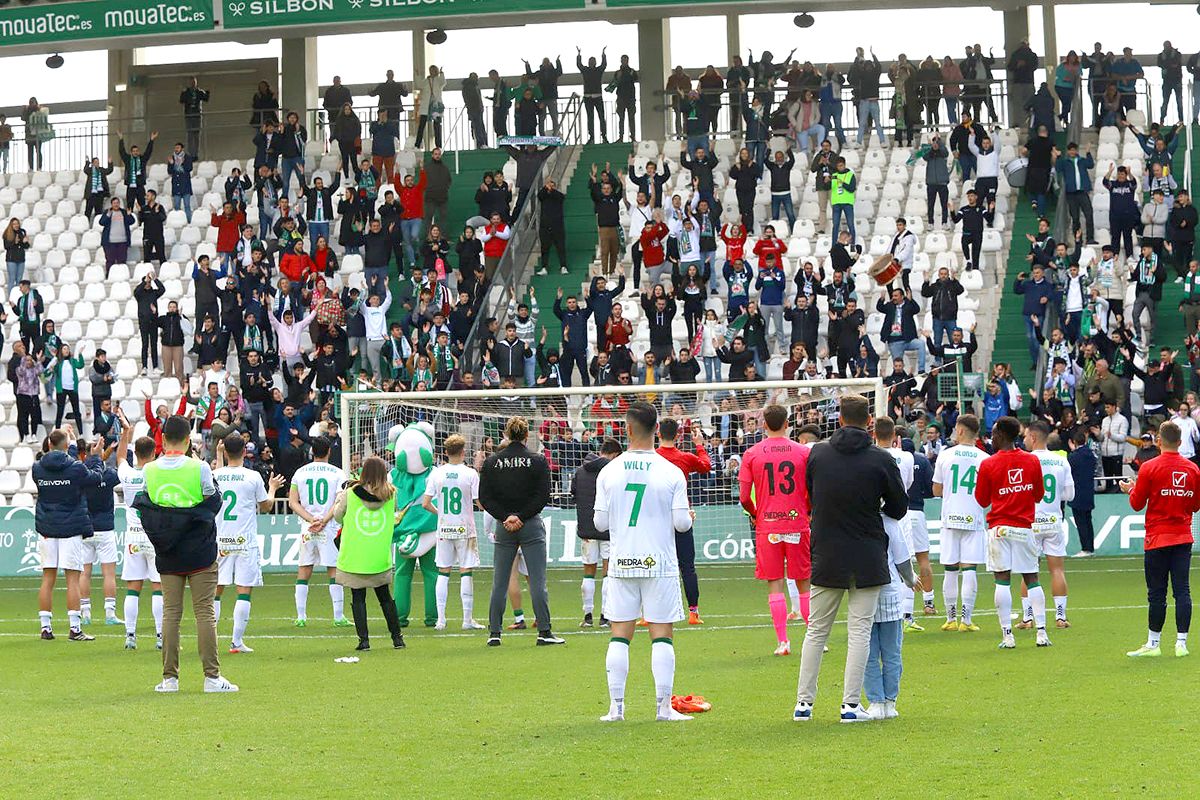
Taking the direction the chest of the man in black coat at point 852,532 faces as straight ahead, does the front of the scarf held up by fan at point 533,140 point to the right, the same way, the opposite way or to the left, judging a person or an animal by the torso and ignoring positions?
the opposite way

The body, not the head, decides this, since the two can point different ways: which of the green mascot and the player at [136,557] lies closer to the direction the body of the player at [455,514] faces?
the green mascot

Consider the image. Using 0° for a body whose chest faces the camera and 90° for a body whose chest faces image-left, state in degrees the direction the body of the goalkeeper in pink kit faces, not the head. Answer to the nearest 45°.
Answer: approximately 180°

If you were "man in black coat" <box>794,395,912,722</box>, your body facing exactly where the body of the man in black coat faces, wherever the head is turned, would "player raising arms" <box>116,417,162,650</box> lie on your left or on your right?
on your left

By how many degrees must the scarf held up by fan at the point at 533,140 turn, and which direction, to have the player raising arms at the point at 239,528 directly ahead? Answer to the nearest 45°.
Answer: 0° — it already faces them

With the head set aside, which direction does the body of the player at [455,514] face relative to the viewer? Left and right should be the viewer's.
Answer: facing away from the viewer

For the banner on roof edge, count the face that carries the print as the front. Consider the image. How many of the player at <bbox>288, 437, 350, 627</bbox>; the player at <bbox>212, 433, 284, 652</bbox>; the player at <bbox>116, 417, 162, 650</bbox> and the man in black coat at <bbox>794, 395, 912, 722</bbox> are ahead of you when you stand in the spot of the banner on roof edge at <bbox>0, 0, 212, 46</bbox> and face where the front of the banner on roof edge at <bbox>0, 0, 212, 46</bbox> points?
4

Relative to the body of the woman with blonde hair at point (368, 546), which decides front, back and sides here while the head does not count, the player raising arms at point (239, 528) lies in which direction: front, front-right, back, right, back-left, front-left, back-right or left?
front-left

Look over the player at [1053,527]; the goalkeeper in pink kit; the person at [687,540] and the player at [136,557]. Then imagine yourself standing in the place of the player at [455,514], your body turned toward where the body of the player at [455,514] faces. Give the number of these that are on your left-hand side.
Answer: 1

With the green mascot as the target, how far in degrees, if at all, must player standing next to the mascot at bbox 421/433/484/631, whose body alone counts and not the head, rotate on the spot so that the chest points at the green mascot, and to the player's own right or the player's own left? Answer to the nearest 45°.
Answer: approximately 45° to the player's own left

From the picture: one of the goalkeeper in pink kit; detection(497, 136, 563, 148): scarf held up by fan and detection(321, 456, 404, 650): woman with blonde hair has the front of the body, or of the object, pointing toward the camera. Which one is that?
the scarf held up by fan

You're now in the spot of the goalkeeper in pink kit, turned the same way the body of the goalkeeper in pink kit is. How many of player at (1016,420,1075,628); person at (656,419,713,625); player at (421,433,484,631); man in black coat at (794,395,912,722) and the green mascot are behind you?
1

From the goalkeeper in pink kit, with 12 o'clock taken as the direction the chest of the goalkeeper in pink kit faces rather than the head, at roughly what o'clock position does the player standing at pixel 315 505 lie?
The player standing is roughly at 10 o'clock from the goalkeeper in pink kit.

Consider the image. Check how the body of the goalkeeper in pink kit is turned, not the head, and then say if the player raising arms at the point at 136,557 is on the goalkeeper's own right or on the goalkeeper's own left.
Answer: on the goalkeeper's own left

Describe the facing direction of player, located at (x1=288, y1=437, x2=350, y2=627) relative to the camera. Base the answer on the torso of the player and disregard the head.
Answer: away from the camera

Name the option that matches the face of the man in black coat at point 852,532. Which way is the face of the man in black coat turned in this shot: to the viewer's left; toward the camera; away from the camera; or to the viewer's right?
away from the camera

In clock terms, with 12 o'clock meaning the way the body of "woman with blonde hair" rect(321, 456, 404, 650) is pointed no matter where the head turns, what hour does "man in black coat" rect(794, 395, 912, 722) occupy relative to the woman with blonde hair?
The man in black coat is roughly at 5 o'clock from the woman with blonde hair.

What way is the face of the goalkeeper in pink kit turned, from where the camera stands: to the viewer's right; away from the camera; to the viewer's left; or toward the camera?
away from the camera

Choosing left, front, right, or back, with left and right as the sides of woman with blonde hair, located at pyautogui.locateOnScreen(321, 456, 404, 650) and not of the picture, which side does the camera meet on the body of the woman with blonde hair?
back

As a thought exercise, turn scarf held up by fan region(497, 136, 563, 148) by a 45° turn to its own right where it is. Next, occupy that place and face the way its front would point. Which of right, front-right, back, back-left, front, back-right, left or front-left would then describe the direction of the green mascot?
front-left

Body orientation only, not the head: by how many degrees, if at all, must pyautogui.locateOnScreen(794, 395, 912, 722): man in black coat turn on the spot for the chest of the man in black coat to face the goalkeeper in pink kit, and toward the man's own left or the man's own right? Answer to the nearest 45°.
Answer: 0° — they already face them
